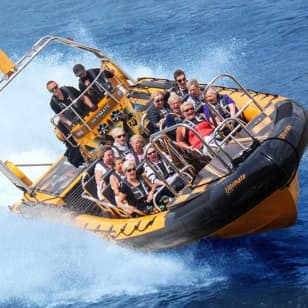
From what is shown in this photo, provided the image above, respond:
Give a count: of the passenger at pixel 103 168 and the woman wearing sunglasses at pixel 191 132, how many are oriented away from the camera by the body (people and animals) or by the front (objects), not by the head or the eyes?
0

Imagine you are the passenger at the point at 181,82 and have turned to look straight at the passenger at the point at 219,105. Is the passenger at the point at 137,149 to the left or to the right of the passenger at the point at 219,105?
right
